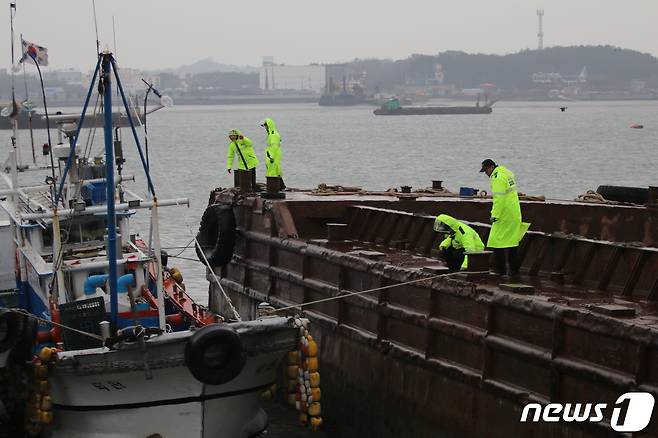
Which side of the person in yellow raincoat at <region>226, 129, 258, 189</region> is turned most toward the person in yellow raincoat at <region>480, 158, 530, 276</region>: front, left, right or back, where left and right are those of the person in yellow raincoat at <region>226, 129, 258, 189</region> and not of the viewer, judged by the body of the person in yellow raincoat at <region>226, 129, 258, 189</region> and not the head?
left

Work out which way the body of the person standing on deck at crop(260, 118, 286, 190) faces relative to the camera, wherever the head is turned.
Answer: to the viewer's left

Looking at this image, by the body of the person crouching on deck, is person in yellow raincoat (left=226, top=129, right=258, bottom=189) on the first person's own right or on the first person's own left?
on the first person's own right

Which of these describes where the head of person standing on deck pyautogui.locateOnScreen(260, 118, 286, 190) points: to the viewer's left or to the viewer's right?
to the viewer's left

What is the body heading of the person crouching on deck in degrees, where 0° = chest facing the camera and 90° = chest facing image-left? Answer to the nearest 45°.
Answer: approximately 90°

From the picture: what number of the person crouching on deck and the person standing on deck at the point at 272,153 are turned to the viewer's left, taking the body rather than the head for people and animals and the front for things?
2

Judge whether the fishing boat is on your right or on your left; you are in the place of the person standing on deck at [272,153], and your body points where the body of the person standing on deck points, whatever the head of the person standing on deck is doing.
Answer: on your left

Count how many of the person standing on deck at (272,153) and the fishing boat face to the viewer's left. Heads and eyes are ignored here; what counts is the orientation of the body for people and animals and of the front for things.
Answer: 1

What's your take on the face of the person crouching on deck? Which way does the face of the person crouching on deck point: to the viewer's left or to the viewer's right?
to the viewer's left

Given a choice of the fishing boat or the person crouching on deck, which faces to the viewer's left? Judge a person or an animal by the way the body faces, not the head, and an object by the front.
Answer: the person crouching on deck
